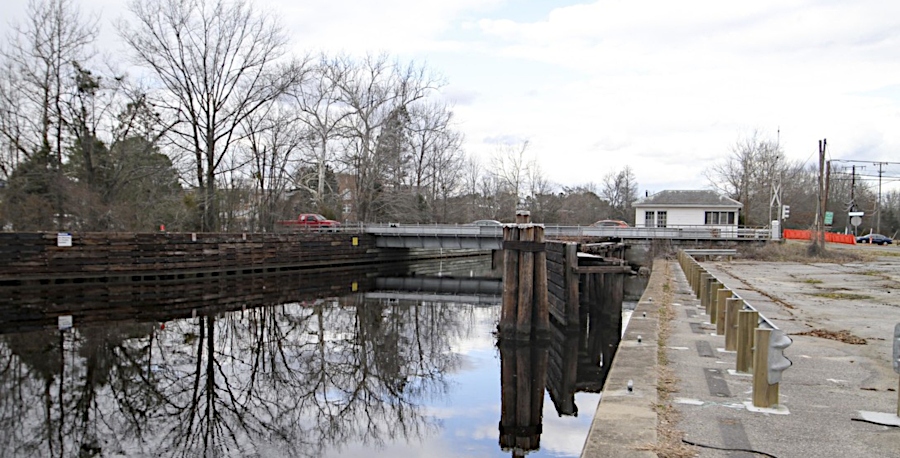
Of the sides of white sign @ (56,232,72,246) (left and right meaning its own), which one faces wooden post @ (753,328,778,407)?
front

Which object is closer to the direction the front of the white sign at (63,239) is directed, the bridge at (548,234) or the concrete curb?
the concrete curb

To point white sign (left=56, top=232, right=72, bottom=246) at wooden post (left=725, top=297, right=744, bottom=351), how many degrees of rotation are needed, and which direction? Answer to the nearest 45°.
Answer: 0° — it already faces it

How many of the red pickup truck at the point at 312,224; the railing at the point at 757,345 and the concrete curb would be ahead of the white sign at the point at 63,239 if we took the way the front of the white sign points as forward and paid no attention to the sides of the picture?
2

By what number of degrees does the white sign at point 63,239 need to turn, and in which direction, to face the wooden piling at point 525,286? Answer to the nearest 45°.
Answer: approximately 45° to its left

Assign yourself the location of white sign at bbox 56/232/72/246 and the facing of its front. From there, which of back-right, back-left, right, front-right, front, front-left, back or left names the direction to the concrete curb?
front

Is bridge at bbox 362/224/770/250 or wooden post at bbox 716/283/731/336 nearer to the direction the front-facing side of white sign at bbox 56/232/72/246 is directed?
the wooden post

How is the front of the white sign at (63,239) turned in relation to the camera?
facing the viewer

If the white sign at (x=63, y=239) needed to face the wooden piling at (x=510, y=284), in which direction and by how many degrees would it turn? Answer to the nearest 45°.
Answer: approximately 45° to its left

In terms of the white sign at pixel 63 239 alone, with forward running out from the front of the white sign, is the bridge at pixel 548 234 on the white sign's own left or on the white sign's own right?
on the white sign's own left

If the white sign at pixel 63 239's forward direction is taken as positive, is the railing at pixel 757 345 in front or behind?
in front

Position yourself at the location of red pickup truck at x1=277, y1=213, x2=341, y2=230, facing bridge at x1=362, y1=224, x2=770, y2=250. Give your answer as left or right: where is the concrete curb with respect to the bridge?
right

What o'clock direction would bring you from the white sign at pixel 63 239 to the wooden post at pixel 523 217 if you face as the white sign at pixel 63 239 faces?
The wooden post is roughly at 11 o'clock from the white sign.

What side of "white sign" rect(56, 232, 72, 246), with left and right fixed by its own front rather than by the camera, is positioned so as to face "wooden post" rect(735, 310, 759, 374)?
front
